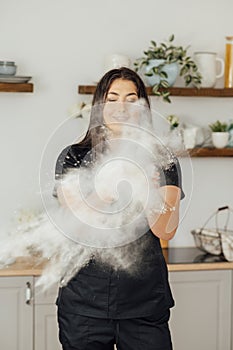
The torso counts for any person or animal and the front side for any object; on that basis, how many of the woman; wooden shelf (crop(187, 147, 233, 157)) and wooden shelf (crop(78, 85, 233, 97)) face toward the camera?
3

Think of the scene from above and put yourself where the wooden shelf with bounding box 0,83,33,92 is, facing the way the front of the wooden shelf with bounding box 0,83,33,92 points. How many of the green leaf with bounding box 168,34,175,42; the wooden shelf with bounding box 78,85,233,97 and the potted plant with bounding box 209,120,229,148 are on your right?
0

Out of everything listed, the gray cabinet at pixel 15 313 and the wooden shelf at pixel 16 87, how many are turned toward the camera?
2

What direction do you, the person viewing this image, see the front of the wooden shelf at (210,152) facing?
facing the viewer

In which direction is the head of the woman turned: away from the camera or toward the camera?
toward the camera

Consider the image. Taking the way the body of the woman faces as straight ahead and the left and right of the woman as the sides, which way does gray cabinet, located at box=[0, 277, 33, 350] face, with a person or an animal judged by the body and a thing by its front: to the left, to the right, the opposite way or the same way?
the same way

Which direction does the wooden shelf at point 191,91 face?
toward the camera

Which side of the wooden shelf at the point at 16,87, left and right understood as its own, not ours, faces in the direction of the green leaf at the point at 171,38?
left

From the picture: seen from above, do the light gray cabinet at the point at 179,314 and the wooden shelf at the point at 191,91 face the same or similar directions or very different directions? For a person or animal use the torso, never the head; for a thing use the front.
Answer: same or similar directions

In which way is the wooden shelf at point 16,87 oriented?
toward the camera
